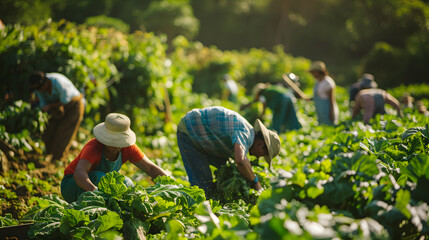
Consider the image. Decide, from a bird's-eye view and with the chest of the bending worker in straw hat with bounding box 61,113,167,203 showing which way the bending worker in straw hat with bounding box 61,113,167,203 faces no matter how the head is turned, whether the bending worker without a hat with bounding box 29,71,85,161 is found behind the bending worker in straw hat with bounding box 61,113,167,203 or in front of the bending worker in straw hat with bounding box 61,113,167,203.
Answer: behind

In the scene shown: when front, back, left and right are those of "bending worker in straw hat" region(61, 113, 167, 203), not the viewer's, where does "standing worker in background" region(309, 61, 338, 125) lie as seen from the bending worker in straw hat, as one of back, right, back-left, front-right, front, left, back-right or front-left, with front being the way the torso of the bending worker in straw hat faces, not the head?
left

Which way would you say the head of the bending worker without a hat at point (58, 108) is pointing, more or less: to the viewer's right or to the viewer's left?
to the viewer's left

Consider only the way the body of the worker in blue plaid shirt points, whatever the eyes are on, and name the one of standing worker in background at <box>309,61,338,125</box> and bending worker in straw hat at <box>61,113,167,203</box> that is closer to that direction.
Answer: the standing worker in background

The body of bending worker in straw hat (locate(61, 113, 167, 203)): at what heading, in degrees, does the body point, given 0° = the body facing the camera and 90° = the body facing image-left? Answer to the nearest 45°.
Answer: approximately 315°

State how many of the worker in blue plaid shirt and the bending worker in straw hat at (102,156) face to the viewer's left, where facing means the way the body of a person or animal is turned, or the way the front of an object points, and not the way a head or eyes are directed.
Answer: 0

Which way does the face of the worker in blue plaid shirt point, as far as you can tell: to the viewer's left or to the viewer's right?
to the viewer's right

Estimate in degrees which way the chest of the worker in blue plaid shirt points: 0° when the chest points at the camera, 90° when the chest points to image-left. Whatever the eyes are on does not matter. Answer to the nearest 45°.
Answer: approximately 270°
